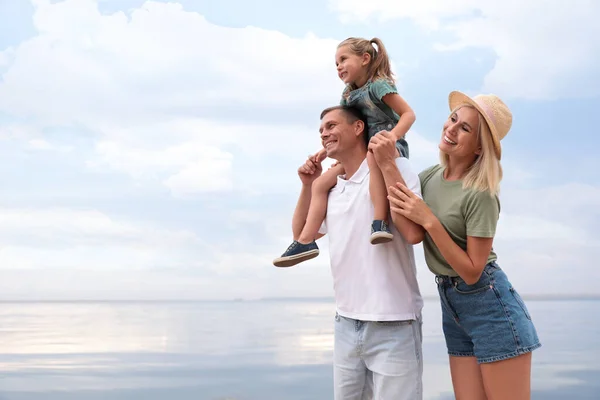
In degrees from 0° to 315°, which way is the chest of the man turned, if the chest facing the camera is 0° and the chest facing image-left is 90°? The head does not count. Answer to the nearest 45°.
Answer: approximately 45°

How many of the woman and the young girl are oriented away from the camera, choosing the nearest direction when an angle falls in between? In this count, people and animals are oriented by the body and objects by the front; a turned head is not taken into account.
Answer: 0

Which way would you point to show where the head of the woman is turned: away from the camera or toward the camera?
toward the camera

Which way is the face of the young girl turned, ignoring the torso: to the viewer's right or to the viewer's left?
to the viewer's left

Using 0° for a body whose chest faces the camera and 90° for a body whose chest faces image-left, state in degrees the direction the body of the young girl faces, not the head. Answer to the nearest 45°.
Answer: approximately 45°

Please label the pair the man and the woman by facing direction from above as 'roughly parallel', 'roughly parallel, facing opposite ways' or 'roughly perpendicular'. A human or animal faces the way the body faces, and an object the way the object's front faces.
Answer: roughly parallel

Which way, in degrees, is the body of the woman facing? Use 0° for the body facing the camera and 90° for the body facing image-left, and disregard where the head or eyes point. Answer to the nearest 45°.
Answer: approximately 45°

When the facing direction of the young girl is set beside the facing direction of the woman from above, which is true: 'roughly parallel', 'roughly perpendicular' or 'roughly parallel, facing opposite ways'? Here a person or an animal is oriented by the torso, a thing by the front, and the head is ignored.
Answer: roughly parallel
